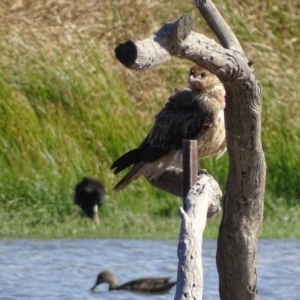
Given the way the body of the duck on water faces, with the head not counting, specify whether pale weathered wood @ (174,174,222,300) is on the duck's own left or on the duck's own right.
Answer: on the duck's own left

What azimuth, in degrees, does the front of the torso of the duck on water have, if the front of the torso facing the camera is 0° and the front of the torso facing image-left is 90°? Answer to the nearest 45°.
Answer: approximately 90°

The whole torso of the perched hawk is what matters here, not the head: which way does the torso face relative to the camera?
to the viewer's right

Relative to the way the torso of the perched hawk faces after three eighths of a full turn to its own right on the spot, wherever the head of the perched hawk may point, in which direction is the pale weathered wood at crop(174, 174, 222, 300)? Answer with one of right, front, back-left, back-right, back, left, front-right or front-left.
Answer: front-left

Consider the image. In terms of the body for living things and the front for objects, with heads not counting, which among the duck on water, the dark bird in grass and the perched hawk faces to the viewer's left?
the duck on water

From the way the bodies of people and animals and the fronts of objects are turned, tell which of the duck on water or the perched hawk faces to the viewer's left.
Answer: the duck on water

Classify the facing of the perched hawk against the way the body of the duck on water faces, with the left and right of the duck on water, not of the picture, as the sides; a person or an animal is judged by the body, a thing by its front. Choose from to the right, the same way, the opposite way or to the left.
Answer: the opposite way
